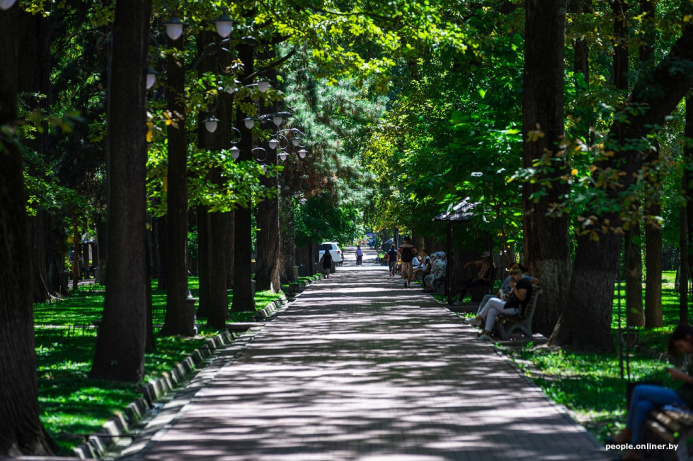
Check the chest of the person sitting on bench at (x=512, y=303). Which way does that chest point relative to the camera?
to the viewer's left

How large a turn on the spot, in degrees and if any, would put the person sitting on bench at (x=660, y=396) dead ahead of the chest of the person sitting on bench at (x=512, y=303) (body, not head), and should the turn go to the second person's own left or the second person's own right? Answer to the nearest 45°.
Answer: approximately 90° to the second person's own left

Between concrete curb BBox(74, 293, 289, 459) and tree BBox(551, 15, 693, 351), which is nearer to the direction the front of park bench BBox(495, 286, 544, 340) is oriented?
the concrete curb

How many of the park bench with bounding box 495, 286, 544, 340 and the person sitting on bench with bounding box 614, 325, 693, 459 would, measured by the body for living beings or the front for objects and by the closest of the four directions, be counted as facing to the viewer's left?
2

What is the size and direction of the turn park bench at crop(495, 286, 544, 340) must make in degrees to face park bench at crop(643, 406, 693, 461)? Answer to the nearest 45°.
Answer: approximately 90° to its left

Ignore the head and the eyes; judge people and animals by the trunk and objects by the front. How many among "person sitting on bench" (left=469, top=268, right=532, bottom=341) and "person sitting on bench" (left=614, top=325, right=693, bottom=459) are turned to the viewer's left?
2

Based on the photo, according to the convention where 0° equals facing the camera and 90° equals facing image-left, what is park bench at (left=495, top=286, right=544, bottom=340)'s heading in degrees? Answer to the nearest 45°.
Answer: approximately 90°

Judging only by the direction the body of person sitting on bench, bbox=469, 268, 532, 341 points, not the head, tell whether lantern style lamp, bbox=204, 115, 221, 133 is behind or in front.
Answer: in front

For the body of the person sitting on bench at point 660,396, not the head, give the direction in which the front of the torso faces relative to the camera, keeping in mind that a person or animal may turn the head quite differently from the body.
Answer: to the viewer's left
